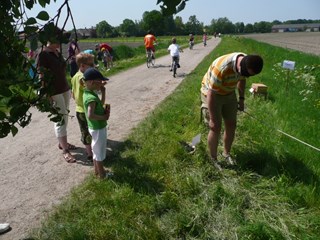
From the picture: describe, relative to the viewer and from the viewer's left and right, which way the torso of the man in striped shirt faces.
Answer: facing the viewer and to the right of the viewer

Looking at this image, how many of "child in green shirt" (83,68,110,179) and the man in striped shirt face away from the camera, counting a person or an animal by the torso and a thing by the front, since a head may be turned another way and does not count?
0

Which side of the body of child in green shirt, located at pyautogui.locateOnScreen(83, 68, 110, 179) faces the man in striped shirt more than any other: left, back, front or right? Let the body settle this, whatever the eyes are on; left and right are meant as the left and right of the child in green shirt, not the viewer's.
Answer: front

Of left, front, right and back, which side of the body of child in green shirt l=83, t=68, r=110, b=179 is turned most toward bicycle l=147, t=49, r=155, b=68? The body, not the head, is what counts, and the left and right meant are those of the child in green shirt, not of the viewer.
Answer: left

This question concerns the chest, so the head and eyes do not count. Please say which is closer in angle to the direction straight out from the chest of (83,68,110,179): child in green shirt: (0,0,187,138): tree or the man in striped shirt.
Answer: the man in striped shirt

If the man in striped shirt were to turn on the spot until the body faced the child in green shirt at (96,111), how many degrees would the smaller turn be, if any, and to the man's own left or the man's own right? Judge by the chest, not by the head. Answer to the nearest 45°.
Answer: approximately 135° to the man's own right

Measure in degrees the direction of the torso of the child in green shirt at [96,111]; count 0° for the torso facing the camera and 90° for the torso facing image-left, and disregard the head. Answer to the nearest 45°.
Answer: approximately 270°

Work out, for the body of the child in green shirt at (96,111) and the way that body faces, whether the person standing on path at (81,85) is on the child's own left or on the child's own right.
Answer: on the child's own left

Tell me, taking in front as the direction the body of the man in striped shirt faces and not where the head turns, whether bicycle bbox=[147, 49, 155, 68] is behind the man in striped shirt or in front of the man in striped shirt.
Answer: behind

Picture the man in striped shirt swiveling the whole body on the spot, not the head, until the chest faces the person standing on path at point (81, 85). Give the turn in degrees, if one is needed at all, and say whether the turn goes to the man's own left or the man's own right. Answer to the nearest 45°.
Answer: approximately 135° to the man's own right

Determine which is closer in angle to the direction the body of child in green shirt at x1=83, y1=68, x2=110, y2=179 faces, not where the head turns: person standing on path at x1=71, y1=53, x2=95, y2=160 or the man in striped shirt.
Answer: the man in striped shirt
